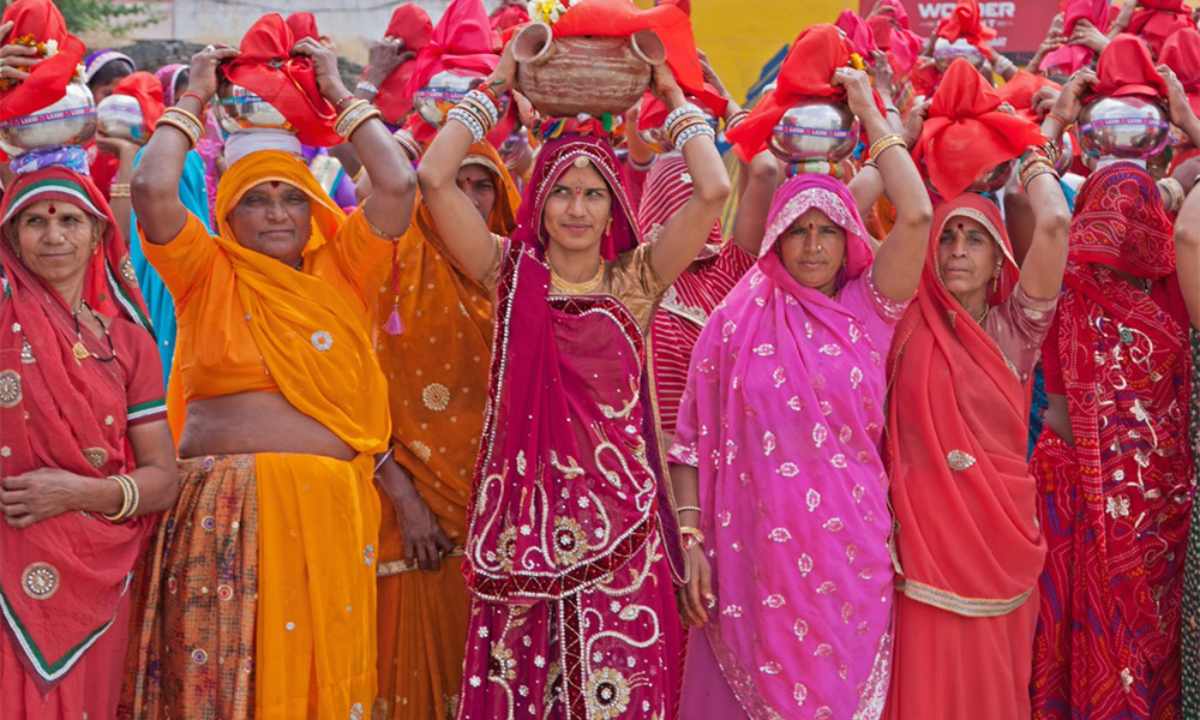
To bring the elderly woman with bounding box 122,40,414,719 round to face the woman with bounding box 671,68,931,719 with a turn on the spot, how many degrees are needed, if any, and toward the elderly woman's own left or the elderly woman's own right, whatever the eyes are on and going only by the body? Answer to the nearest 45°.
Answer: approximately 90° to the elderly woman's own left

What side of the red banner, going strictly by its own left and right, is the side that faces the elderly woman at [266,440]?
front

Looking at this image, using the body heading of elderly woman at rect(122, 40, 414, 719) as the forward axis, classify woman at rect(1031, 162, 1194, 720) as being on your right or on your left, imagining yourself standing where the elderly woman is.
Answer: on your left

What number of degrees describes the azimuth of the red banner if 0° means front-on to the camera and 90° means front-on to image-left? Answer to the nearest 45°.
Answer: approximately 0°

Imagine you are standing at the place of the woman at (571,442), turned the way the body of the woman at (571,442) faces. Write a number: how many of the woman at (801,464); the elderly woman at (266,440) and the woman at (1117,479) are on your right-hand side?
1

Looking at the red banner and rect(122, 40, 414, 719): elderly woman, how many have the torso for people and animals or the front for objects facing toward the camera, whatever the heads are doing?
2

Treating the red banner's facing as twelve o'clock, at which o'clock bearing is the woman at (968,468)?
The woman is roughly at 12 o'clock from the red banner.

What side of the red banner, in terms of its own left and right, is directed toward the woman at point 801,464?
front
